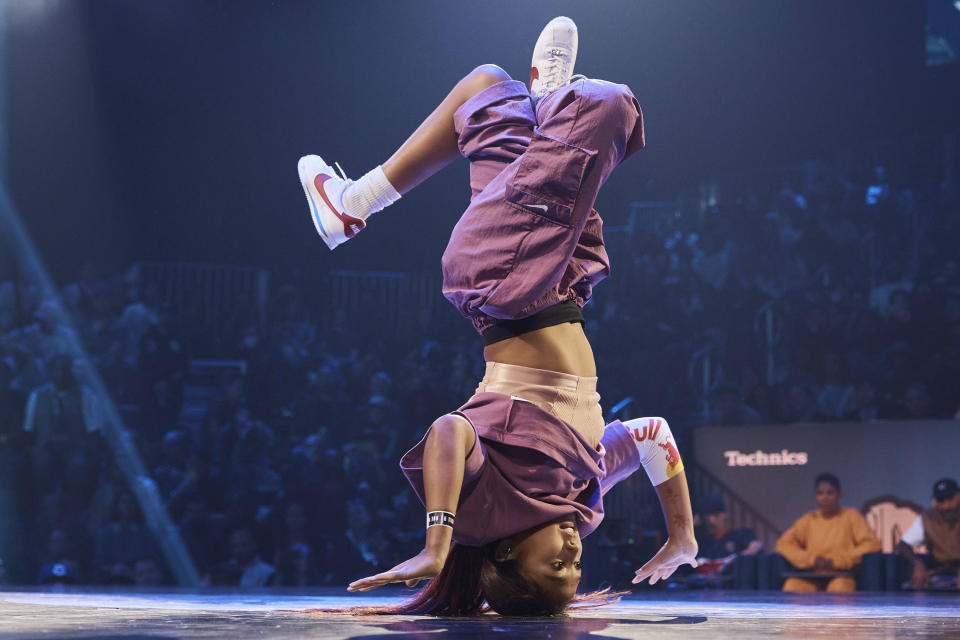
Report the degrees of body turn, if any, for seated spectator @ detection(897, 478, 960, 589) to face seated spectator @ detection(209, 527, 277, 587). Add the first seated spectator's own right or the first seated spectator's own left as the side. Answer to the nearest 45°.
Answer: approximately 90° to the first seated spectator's own right

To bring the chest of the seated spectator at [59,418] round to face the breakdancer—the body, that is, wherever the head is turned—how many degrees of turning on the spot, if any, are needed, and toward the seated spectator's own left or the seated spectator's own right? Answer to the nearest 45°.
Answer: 0° — they already face them

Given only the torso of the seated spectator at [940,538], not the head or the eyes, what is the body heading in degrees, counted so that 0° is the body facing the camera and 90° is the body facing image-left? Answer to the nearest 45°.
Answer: approximately 0°

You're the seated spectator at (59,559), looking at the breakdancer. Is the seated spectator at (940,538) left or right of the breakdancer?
left

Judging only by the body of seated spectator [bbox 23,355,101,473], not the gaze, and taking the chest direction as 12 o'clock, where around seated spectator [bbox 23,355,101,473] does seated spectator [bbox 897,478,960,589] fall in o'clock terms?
seated spectator [bbox 897,478,960,589] is roughly at 10 o'clock from seated spectator [bbox 23,355,101,473].

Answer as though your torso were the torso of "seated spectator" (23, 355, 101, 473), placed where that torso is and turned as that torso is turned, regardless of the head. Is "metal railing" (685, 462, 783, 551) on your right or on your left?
on your left

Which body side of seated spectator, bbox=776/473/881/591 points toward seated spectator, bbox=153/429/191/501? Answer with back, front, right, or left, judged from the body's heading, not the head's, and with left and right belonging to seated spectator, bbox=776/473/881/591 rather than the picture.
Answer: right

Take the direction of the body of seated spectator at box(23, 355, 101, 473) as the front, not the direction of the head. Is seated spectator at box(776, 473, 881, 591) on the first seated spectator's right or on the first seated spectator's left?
on the first seated spectator's left
